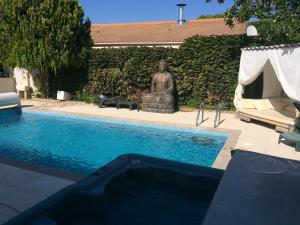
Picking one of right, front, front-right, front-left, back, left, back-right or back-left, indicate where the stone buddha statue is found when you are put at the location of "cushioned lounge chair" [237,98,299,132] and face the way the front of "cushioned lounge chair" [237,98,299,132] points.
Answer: front-right

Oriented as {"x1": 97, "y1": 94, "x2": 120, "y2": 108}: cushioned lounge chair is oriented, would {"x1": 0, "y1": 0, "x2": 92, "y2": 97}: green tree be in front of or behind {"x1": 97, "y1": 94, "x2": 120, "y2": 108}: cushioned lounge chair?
behind

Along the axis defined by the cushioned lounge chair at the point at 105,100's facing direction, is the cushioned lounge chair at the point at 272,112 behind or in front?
in front

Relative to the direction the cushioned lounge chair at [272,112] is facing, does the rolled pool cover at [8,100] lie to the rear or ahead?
ahead

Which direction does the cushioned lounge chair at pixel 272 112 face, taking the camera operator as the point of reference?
facing the viewer and to the left of the viewer

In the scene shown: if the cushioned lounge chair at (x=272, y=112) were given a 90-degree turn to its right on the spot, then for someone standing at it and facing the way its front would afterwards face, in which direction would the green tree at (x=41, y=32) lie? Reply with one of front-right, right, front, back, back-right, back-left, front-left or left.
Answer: front-left
